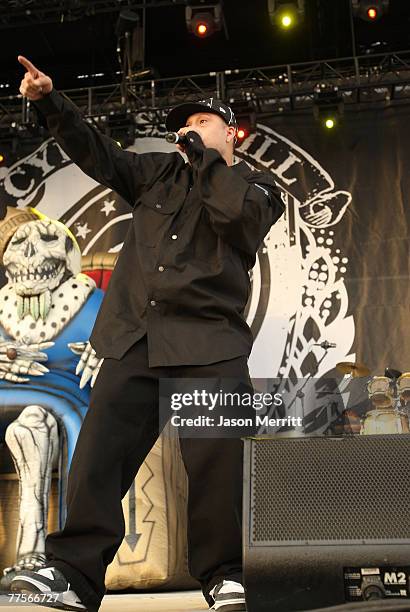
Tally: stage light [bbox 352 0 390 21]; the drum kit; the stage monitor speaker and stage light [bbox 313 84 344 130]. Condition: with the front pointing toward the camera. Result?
4

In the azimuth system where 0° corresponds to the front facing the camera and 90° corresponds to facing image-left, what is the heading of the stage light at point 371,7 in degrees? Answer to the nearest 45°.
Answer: approximately 0°

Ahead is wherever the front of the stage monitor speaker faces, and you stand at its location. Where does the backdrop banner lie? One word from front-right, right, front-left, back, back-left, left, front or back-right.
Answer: back

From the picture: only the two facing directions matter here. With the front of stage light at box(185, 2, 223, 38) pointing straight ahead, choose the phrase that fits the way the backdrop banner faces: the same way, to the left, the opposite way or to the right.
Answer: the same way

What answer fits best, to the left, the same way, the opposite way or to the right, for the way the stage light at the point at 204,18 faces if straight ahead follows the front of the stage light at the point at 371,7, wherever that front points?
the same way

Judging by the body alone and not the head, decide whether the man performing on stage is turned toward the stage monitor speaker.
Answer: no

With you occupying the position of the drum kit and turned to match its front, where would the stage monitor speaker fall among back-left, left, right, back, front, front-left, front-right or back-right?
front

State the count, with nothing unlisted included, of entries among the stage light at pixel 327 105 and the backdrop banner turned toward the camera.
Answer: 2

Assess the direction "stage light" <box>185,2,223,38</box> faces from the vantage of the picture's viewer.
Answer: facing the viewer

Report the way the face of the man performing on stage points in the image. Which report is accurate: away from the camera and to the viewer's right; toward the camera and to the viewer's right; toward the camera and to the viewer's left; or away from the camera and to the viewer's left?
toward the camera and to the viewer's left

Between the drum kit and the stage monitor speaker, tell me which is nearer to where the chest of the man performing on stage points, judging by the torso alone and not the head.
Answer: the stage monitor speaker

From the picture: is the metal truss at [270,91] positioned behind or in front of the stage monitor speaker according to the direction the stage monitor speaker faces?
behind

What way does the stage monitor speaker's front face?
toward the camera
